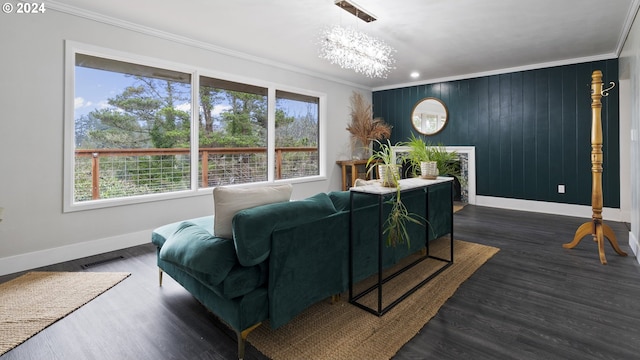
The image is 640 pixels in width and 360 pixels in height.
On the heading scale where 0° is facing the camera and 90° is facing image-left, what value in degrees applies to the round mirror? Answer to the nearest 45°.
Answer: approximately 0°

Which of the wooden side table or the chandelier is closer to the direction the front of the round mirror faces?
the chandelier

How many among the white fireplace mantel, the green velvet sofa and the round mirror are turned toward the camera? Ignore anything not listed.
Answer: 2

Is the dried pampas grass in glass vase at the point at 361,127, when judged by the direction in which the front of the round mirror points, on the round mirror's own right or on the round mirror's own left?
on the round mirror's own right

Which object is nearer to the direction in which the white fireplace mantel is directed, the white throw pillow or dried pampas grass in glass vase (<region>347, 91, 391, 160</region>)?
the white throw pillow

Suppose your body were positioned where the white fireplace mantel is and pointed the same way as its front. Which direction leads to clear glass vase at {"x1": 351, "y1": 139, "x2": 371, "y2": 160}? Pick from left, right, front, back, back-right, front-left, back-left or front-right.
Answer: right

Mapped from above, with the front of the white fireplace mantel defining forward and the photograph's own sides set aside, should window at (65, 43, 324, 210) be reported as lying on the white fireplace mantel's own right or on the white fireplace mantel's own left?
on the white fireplace mantel's own right

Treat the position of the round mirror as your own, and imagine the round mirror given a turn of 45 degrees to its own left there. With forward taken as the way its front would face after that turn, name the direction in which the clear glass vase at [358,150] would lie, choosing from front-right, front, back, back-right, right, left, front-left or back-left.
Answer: back-right

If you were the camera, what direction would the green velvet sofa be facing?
facing away from the viewer and to the left of the viewer

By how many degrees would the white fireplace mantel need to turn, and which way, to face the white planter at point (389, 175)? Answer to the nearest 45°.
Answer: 0° — it already faces it

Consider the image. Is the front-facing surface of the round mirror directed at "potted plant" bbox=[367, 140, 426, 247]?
yes

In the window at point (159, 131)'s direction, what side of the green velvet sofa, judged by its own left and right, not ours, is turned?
front

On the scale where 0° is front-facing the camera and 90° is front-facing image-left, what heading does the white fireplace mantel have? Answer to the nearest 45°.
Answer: approximately 0°

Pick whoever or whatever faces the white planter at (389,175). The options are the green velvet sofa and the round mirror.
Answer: the round mirror
